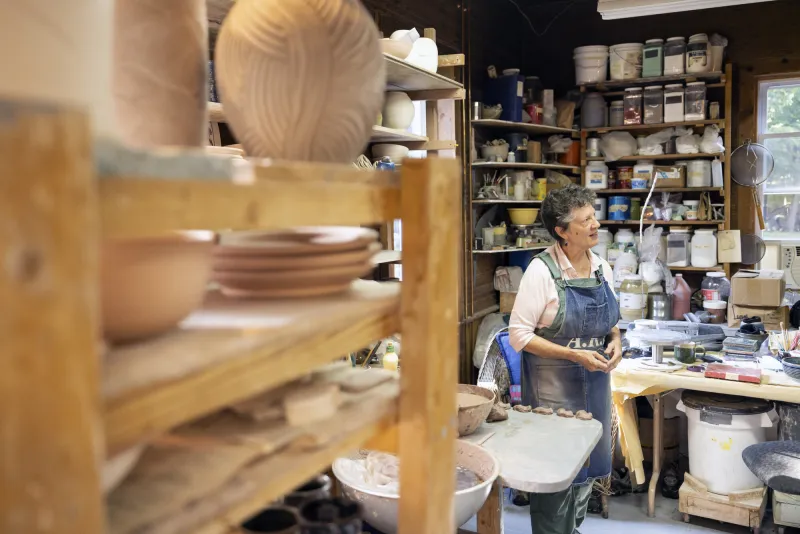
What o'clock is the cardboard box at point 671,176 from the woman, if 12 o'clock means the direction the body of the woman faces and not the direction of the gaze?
The cardboard box is roughly at 8 o'clock from the woman.

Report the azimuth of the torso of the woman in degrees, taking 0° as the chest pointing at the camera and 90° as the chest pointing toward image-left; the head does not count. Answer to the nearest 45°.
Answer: approximately 315°

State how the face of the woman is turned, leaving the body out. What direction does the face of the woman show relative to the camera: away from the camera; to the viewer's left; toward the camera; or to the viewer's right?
to the viewer's right

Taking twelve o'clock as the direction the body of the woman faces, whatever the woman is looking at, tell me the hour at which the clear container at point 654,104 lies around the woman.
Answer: The clear container is roughly at 8 o'clock from the woman.

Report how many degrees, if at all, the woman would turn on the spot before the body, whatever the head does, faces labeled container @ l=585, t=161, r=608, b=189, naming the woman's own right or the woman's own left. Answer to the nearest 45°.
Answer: approximately 135° to the woman's own left

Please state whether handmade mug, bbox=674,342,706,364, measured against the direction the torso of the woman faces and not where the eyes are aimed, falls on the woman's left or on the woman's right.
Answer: on the woman's left

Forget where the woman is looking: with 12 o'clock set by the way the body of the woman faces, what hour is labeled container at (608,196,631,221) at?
The labeled container is roughly at 8 o'clock from the woman.

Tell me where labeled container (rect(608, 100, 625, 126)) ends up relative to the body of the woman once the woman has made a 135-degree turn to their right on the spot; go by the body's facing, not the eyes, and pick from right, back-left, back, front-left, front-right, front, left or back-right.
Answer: right

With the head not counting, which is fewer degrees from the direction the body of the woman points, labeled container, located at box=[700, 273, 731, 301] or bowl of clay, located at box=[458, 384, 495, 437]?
the bowl of clay

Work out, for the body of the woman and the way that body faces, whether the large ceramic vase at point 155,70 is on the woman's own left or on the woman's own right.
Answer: on the woman's own right

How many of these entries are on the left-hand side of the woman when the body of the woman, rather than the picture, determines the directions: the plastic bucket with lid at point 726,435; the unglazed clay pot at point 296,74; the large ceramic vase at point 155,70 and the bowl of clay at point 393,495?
1

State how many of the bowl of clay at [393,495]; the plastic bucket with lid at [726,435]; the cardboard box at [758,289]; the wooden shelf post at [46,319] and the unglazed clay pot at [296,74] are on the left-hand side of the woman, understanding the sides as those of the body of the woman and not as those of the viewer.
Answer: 2

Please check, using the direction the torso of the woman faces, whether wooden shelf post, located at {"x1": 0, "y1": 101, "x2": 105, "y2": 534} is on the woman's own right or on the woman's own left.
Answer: on the woman's own right

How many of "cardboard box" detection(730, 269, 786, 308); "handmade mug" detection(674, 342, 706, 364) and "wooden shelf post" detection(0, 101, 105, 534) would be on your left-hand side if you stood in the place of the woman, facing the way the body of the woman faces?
2

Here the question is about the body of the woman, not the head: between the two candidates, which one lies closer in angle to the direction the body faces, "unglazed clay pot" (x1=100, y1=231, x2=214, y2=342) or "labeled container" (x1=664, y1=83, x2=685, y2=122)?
the unglazed clay pot

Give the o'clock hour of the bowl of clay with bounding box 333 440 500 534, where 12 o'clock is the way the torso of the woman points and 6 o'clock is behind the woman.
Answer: The bowl of clay is roughly at 2 o'clock from the woman.
